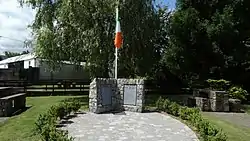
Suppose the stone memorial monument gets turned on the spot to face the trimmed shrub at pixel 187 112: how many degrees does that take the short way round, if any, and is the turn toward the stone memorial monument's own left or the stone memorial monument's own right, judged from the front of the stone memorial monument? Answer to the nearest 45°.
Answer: approximately 45° to the stone memorial monument's own left

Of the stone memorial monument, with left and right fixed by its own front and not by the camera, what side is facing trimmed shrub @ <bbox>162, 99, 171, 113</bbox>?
left

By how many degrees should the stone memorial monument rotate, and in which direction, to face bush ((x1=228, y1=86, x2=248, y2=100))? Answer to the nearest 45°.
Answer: approximately 135° to its left

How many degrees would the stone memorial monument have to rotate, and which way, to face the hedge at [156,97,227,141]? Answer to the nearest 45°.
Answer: approximately 45° to its left

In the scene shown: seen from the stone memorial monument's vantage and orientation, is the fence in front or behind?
behind

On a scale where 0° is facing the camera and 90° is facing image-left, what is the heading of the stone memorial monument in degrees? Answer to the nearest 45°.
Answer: approximately 0°

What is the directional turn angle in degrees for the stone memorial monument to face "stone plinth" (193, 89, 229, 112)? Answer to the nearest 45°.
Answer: approximately 90° to its left

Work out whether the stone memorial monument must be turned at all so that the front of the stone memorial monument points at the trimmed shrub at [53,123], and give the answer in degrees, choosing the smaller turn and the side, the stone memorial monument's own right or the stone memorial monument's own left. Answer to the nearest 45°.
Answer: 0° — it already faces it

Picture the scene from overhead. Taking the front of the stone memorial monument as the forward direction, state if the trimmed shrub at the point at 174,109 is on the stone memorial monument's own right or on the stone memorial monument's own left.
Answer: on the stone memorial monument's own left

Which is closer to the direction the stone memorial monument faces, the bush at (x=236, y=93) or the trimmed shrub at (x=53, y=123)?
the trimmed shrub

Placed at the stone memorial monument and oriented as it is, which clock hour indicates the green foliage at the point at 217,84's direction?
The green foliage is roughly at 8 o'clock from the stone memorial monument.

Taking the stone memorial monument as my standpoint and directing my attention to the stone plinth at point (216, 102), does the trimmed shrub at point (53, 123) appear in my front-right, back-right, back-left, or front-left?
back-right
